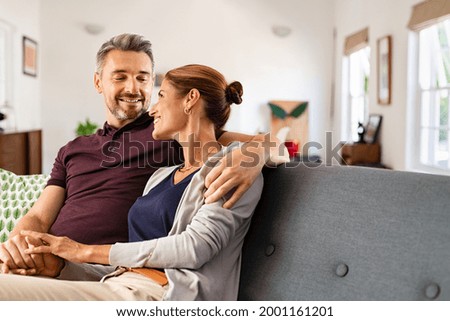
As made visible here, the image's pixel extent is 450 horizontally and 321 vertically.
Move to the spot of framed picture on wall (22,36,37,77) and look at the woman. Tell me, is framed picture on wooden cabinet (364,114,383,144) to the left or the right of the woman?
left

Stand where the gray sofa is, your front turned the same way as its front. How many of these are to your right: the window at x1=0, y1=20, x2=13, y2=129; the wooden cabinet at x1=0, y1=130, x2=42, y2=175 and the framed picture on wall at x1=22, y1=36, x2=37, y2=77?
3

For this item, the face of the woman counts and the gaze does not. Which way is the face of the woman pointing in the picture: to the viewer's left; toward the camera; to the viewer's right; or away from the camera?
to the viewer's left

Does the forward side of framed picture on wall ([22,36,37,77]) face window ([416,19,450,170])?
yes

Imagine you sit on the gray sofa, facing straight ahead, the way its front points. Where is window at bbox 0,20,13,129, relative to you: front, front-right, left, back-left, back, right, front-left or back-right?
right

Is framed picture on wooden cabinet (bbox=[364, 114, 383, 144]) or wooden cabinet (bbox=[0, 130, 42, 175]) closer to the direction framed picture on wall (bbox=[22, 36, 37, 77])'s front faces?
the framed picture on wooden cabinet

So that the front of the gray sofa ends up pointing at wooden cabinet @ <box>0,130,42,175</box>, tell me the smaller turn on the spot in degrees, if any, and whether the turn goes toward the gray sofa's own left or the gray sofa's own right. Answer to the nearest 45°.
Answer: approximately 90° to the gray sofa's own right

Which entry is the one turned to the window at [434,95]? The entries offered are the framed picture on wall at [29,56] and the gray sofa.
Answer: the framed picture on wall

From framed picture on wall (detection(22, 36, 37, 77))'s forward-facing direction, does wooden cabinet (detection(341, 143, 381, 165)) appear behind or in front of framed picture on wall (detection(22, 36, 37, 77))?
in front

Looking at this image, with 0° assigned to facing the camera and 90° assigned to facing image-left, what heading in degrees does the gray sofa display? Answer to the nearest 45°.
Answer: approximately 45°

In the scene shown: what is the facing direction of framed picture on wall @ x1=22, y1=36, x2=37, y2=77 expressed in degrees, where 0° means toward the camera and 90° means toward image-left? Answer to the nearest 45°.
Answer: approximately 315°

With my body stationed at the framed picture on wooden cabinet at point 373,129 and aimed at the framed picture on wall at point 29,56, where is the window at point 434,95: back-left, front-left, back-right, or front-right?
back-left
